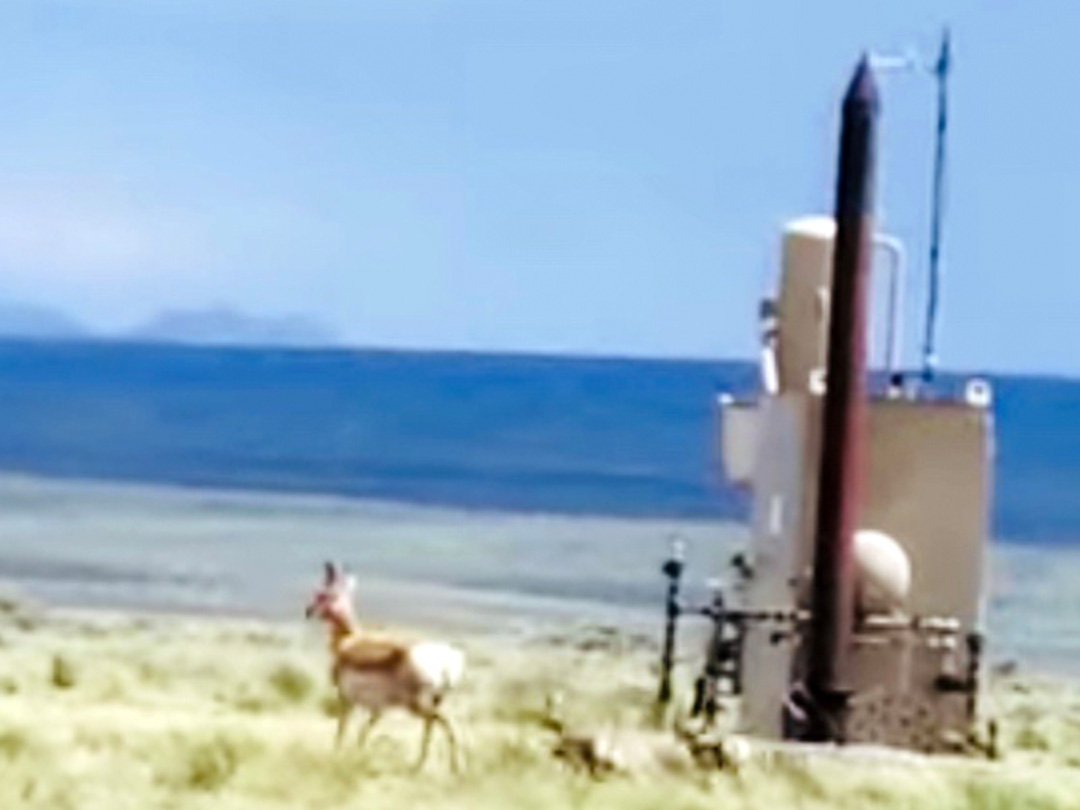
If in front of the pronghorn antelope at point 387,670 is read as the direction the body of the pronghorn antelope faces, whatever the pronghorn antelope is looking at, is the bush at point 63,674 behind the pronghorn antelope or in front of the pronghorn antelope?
in front

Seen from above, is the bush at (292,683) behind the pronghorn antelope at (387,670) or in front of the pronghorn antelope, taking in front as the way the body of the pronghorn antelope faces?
in front

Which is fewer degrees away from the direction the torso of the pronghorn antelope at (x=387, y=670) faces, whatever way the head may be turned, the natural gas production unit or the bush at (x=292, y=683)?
the bush

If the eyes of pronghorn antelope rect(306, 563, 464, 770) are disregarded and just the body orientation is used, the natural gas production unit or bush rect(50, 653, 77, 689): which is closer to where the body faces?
the bush

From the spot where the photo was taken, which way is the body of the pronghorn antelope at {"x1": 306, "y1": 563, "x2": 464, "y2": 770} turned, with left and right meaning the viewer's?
facing away from the viewer and to the left of the viewer
